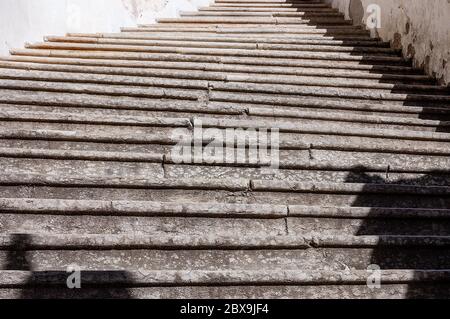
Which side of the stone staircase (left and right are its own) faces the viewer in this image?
front
